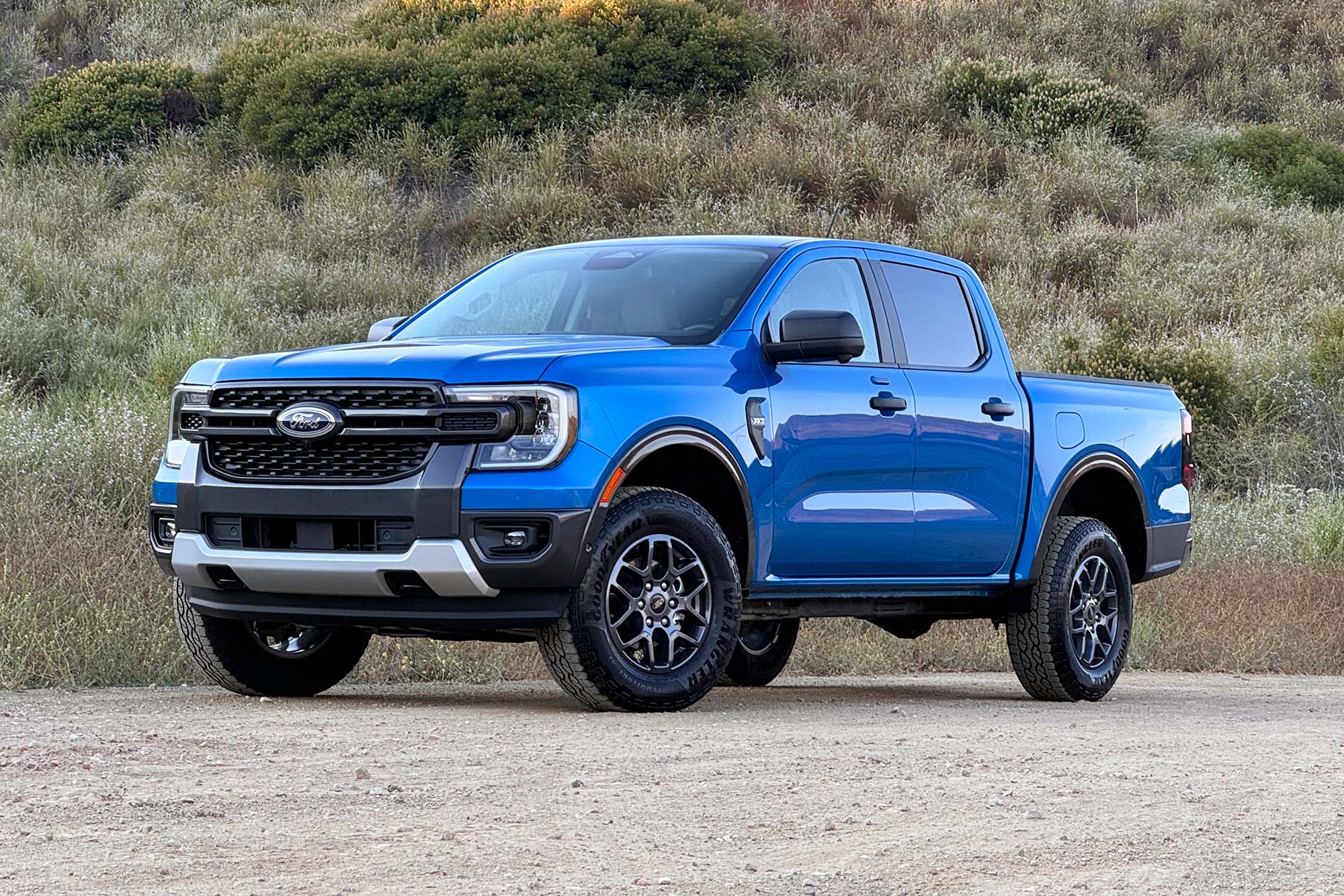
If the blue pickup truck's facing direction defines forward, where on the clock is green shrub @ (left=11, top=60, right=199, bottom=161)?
The green shrub is roughly at 4 o'clock from the blue pickup truck.

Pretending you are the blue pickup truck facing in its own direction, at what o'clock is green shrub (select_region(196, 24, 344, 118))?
The green shrub is roughly at 4 o'clock from the blue pickup truck.

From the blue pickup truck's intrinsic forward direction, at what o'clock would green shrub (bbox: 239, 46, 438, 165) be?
The green shrub is roughly at 4 o'clock from the blue pickup truck.

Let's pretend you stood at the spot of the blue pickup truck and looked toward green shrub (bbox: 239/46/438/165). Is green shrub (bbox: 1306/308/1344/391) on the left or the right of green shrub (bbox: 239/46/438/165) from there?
right

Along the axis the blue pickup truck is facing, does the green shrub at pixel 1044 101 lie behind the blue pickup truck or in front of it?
behind

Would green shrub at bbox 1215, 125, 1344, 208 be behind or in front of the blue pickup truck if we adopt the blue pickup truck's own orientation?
behind

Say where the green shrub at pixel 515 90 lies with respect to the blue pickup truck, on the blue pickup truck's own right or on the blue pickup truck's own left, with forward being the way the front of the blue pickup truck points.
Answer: on the blue pickup truck's own right

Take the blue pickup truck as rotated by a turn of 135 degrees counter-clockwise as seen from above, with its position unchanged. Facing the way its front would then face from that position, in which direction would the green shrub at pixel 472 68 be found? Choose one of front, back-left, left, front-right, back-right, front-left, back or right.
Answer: left

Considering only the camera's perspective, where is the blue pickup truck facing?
facing the viewer and to the left of the viewer

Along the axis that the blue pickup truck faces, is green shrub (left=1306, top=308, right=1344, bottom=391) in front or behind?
behind

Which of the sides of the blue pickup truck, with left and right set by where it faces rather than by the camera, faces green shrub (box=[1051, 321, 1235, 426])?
back
